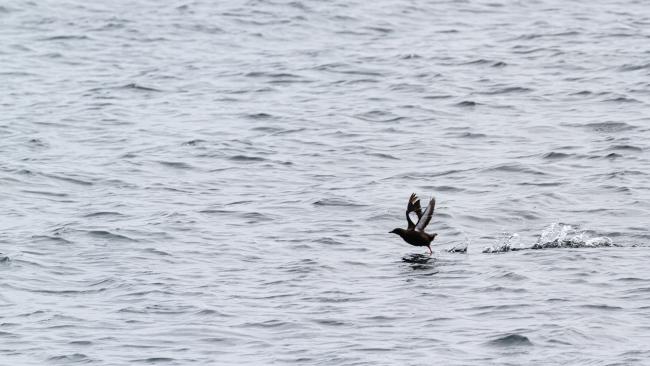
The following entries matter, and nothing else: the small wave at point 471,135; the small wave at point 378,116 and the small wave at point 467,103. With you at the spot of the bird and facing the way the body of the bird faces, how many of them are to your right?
3

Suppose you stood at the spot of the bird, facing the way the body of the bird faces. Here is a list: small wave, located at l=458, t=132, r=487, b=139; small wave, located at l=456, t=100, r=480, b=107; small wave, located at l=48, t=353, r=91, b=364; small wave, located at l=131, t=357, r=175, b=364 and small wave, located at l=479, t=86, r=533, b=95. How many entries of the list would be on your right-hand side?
3

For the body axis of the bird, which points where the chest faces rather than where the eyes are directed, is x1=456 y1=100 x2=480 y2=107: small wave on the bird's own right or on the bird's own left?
on the bird's own right

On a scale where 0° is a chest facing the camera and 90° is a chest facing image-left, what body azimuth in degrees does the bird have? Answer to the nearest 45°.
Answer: approximately 90°

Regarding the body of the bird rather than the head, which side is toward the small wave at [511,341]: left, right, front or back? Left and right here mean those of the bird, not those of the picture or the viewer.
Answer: left

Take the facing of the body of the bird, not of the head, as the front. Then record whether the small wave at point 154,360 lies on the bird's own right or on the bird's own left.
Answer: on the bird's own left

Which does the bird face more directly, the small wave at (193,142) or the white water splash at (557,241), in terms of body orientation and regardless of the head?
the small wave

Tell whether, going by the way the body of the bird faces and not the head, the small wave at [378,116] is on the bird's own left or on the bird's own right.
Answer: on the bird's own right

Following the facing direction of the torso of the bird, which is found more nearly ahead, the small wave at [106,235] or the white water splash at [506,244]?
the small wave

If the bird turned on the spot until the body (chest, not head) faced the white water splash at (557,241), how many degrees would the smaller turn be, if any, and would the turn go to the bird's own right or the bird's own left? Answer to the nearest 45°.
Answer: approximately 180°

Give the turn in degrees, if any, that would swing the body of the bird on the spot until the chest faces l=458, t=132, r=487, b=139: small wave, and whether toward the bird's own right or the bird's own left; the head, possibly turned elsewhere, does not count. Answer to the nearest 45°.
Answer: approximately 90° to the bird's own right

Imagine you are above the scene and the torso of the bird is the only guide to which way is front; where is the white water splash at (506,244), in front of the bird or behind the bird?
behind

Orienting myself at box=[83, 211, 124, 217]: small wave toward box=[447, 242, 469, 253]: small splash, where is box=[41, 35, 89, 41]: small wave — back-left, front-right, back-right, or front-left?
back-left

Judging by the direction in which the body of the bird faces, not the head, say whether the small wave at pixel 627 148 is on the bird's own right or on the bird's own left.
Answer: on the bird's own right
